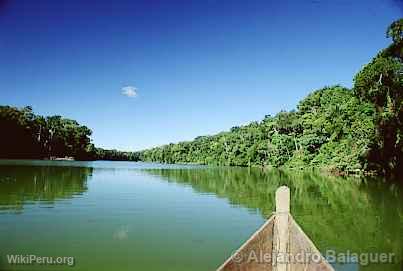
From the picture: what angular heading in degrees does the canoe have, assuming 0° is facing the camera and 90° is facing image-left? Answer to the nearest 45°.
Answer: approximately 180°

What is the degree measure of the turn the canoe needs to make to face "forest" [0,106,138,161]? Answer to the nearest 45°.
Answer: approximately 45° to its left

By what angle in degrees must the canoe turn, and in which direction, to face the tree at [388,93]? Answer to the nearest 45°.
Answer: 0° — it already faces it

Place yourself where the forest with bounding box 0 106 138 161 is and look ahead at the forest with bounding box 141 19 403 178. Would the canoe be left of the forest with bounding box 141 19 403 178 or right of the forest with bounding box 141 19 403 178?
right
